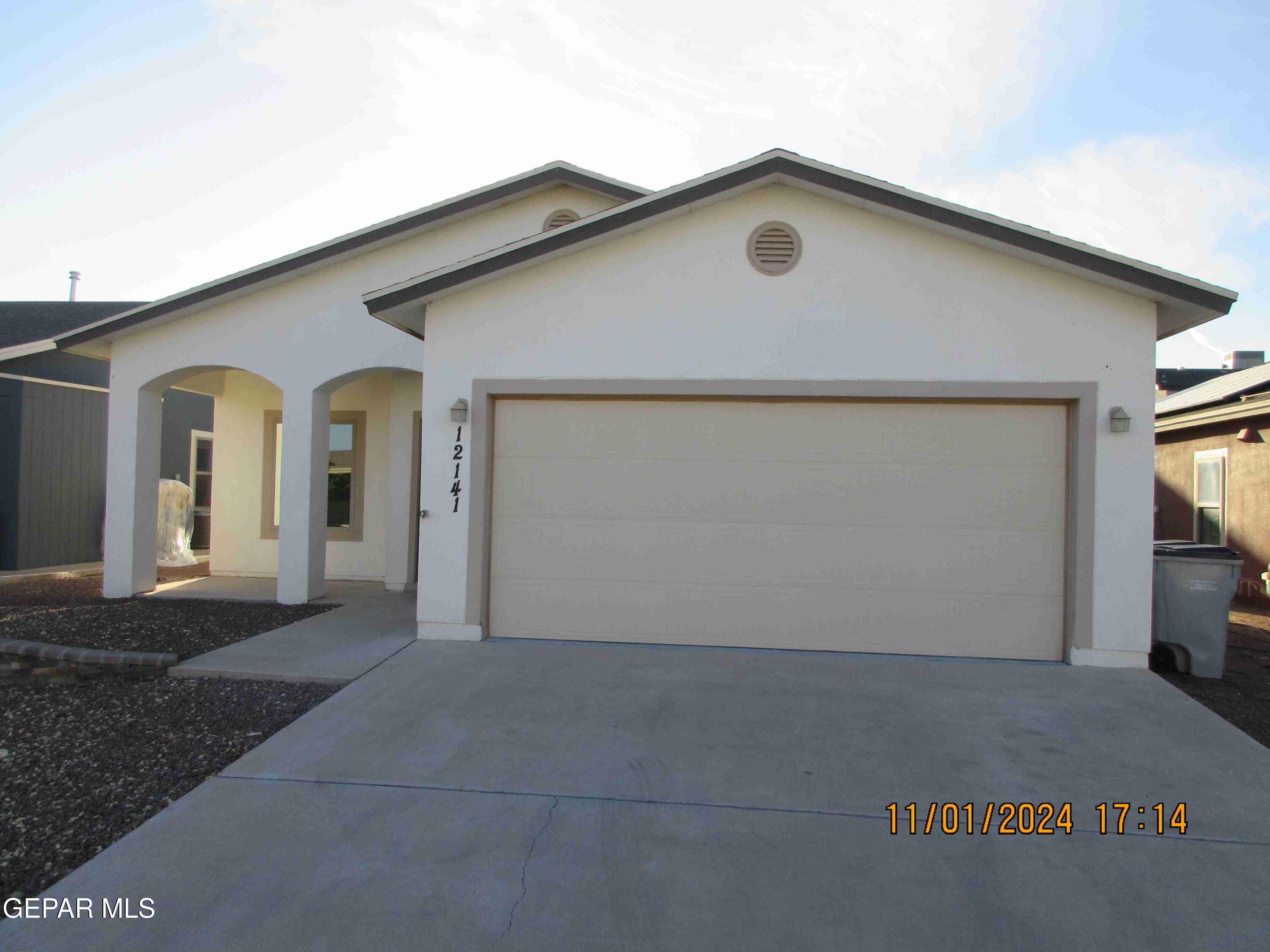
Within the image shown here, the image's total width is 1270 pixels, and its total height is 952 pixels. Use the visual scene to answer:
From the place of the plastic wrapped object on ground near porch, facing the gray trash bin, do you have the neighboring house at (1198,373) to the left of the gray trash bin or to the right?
left

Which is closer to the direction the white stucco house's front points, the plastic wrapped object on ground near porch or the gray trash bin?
the gray trash bin

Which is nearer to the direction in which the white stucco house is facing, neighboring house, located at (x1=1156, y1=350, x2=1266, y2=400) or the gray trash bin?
the gray trash bin

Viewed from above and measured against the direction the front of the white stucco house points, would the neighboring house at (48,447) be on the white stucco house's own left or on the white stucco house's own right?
on the white stucco house's own right

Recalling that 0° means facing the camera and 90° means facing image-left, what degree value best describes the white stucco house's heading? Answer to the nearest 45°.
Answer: approximately 0°

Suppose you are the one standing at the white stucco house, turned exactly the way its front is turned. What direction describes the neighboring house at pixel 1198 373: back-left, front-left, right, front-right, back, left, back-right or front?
back-left

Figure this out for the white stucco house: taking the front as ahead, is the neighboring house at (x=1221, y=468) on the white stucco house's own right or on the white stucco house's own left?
on the white stucco house's own left

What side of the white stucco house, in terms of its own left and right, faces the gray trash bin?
left

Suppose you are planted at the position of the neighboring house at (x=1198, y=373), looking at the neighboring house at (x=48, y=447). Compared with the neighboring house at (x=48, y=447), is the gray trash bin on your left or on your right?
left
